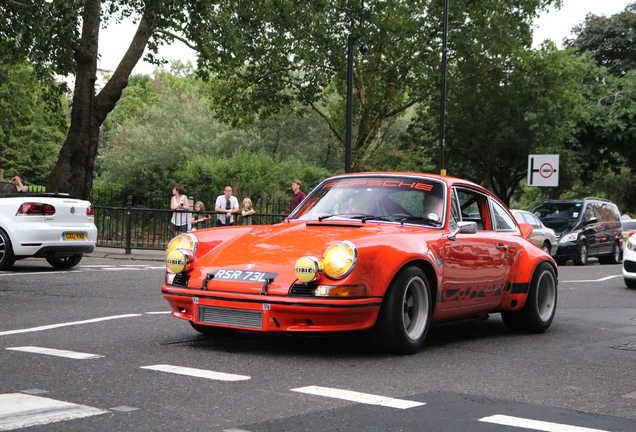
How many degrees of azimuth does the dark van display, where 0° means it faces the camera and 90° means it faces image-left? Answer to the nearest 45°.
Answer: approximately 45°

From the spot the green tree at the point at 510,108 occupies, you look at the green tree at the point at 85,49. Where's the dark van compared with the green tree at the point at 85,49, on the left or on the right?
left

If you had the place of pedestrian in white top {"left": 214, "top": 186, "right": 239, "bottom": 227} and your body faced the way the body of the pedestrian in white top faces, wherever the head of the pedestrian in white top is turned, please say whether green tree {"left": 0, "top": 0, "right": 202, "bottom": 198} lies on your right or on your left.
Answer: on your right

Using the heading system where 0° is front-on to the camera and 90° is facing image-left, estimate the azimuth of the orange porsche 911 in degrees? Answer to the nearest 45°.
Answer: approximately 45°

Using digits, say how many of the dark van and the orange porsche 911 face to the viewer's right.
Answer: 0

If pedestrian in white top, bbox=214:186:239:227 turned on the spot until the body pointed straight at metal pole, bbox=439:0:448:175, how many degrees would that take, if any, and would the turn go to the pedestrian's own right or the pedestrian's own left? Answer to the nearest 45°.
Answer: approximately 135° to the pedestrian's own left
